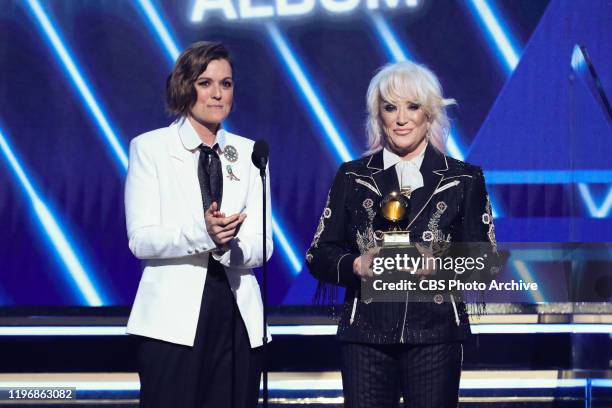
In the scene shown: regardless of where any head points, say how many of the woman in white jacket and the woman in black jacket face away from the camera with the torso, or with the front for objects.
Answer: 0

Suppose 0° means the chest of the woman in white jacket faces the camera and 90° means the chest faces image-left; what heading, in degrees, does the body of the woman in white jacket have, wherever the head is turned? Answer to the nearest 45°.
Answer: approximately 315°

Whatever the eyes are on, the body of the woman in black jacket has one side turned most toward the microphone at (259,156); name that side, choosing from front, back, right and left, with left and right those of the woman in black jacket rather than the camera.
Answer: right

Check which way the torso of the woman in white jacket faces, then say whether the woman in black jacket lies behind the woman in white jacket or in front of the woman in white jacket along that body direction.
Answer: in front

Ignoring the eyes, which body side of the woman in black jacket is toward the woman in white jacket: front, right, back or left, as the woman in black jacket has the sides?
right
